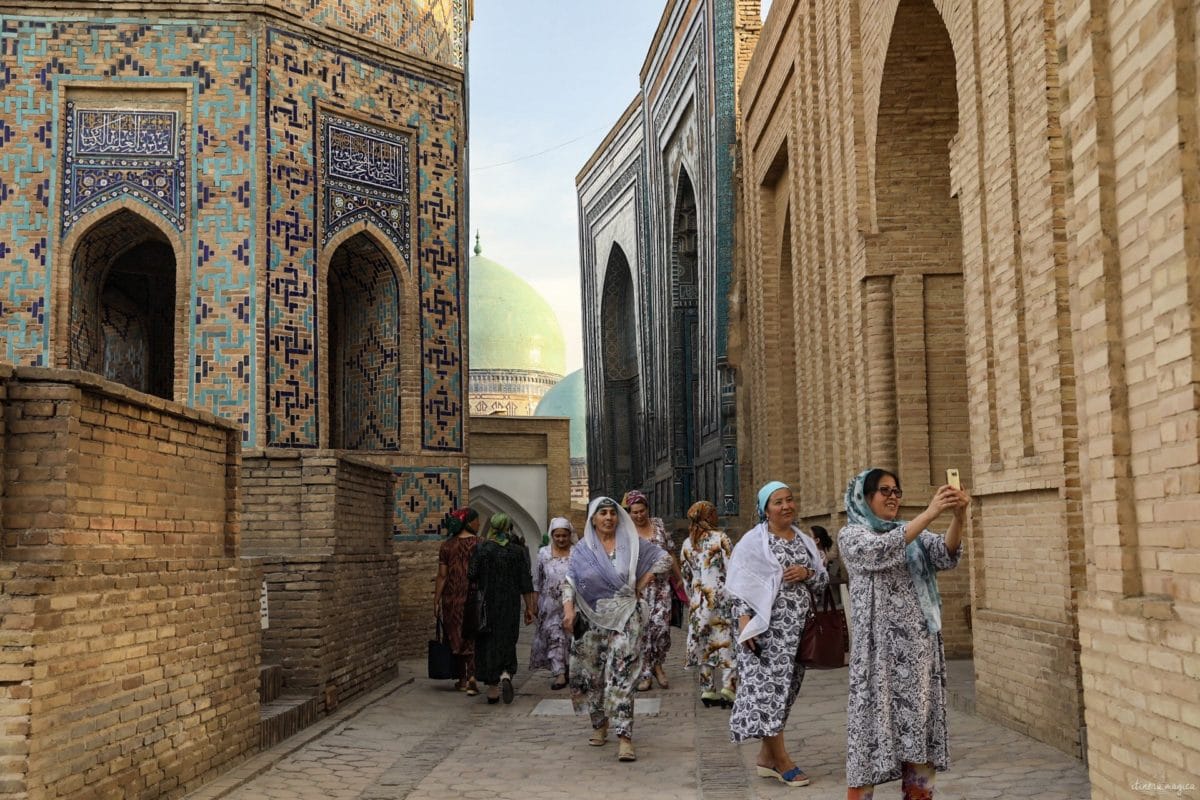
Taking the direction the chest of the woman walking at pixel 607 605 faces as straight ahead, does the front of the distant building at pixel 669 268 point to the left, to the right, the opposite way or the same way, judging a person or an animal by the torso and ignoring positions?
to the right

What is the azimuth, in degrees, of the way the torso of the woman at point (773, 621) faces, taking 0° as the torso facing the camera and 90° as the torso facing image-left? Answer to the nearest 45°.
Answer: approximately 315°

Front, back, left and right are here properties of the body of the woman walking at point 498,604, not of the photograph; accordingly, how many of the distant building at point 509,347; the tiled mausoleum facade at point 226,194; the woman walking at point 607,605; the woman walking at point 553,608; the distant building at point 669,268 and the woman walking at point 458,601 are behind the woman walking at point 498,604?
1

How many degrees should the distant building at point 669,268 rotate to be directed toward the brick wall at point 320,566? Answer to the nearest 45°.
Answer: approximately 90° to its left

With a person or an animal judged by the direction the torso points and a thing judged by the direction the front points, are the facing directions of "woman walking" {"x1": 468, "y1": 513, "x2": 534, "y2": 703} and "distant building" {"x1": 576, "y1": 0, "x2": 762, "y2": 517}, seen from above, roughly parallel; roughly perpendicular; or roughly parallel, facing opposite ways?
roughly perpendicular

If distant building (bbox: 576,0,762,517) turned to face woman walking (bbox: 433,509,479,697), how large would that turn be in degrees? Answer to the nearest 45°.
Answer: approximately 90° to its left

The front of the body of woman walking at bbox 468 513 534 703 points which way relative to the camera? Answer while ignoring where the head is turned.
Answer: away from the camera

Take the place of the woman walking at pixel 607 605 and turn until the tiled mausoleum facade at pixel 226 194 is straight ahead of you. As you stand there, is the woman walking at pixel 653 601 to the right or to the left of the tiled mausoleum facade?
right

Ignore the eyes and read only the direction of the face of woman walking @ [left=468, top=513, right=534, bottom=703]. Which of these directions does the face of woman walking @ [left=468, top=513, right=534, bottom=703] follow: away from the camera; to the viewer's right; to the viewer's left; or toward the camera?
away from the camera

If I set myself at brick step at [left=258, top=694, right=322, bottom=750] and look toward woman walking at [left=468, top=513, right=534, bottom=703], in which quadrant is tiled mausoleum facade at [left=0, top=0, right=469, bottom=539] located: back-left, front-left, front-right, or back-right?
front-left

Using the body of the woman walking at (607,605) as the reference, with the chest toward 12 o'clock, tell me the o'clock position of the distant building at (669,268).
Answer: The distant building is roughly at 6 o'clock from the woman walking.

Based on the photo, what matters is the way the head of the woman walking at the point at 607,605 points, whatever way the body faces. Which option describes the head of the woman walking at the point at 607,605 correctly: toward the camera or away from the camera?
toward the camera

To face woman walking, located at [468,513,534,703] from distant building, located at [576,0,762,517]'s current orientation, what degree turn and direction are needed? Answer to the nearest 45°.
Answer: approximately 90° to its left

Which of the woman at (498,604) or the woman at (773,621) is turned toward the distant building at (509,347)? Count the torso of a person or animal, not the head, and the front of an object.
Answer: the woman at (498,604)

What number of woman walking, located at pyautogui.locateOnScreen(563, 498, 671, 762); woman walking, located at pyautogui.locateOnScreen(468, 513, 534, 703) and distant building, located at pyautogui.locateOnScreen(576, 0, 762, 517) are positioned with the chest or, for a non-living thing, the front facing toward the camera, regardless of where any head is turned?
1

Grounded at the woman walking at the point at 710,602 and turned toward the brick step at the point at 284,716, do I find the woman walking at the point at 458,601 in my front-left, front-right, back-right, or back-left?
front-right

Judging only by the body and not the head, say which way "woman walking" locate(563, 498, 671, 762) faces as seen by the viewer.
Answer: toward the camera

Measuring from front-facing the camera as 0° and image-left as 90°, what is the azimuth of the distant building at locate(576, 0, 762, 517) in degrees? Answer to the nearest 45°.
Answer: approximately 90°
